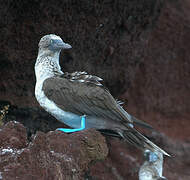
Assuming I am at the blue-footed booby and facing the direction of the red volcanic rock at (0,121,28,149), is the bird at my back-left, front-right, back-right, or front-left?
back-left

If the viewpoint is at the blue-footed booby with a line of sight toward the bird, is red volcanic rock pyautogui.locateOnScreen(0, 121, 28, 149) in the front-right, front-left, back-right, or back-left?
back-right

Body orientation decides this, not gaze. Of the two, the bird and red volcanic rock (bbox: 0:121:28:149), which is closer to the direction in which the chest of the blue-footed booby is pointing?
the red volcanic rock

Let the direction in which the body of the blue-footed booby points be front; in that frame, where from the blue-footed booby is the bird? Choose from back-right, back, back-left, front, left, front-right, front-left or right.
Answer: back

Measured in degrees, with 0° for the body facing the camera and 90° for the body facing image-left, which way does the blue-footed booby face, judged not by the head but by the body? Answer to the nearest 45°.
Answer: approximately 90°
